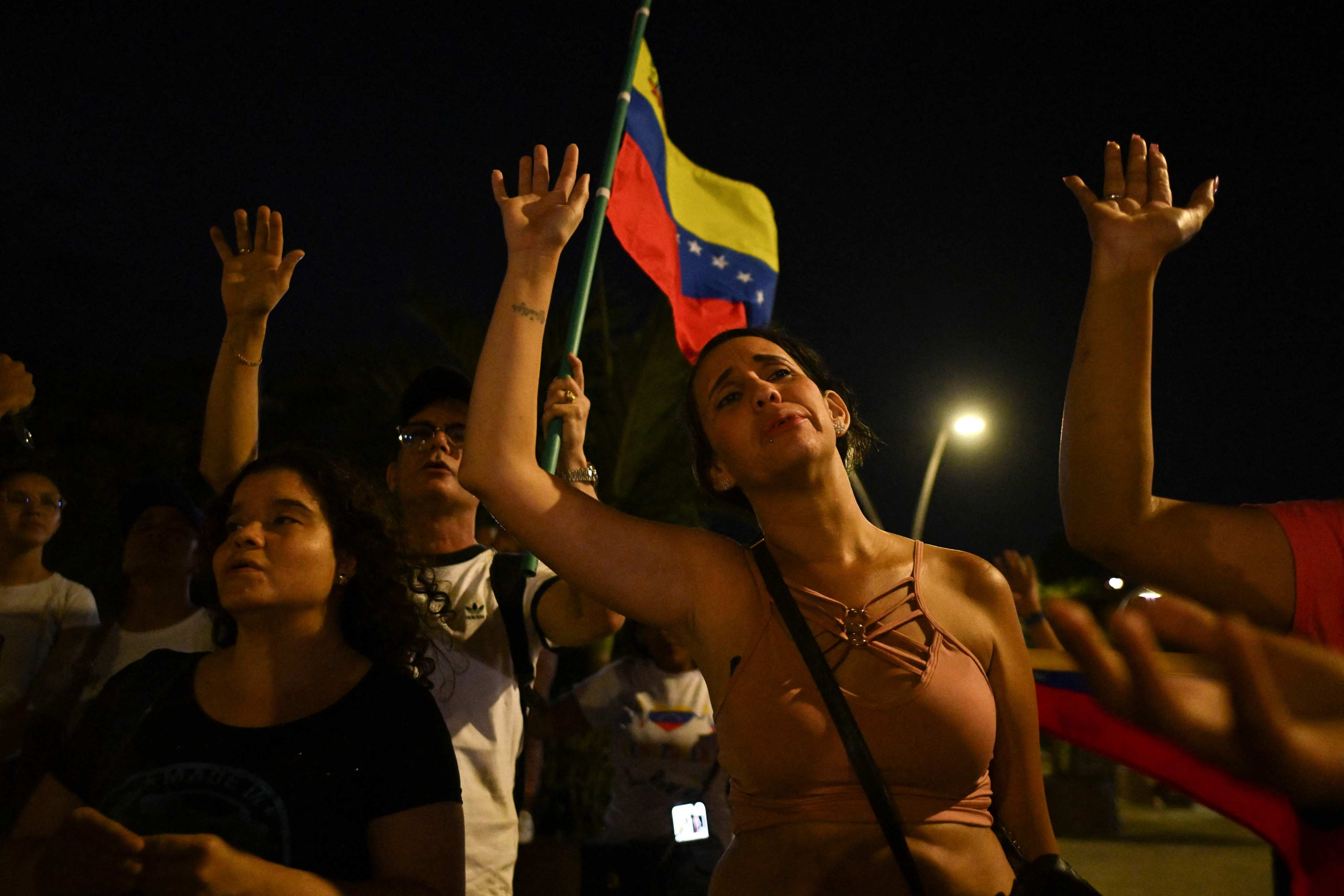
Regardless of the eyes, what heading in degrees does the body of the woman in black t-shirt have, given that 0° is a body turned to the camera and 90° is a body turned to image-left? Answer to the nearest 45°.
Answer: approximately 45°

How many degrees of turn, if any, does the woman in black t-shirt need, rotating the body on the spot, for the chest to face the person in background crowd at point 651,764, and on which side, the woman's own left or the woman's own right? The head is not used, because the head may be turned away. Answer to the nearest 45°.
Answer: approximately 180°

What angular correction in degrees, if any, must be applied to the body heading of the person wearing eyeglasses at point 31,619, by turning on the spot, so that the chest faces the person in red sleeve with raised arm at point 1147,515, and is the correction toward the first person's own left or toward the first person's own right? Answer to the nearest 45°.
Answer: approximately 45° to the first person's own left

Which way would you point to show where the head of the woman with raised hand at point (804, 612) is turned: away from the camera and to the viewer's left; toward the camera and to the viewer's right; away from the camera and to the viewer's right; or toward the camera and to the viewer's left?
toward the camera and to the viewer's left

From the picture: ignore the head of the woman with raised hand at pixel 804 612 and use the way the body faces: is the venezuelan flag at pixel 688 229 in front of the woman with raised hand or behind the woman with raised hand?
behind

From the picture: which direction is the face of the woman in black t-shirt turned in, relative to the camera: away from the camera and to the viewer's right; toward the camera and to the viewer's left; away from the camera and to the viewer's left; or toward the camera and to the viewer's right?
toward the camera and to the viewer's left

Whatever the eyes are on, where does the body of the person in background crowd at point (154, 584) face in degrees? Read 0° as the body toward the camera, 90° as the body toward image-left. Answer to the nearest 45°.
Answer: approximately 0°
